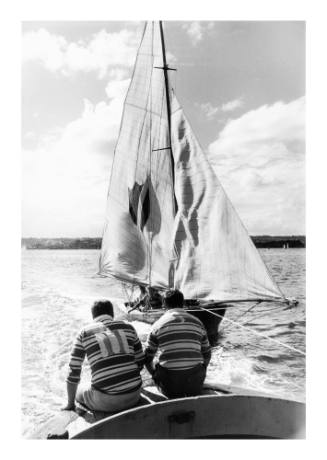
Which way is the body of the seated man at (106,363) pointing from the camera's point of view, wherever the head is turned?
away from the camera

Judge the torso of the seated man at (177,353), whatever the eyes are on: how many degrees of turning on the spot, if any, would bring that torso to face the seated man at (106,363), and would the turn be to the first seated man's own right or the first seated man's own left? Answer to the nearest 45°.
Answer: approximately 135° to the first seated man's own left

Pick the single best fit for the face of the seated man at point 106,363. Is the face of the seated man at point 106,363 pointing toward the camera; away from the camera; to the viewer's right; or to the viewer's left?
away from the camera

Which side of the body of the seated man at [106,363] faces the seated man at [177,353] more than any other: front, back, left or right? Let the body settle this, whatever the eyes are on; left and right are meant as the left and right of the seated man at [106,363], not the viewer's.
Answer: right

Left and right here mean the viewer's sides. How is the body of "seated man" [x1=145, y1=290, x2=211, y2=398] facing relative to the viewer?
facing away from the viewer

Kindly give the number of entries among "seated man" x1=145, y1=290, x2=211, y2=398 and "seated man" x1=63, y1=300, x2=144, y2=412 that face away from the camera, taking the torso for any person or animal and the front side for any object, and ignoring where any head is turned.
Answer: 2

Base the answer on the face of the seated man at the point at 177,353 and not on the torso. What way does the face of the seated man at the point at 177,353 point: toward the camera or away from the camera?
away from the camera
